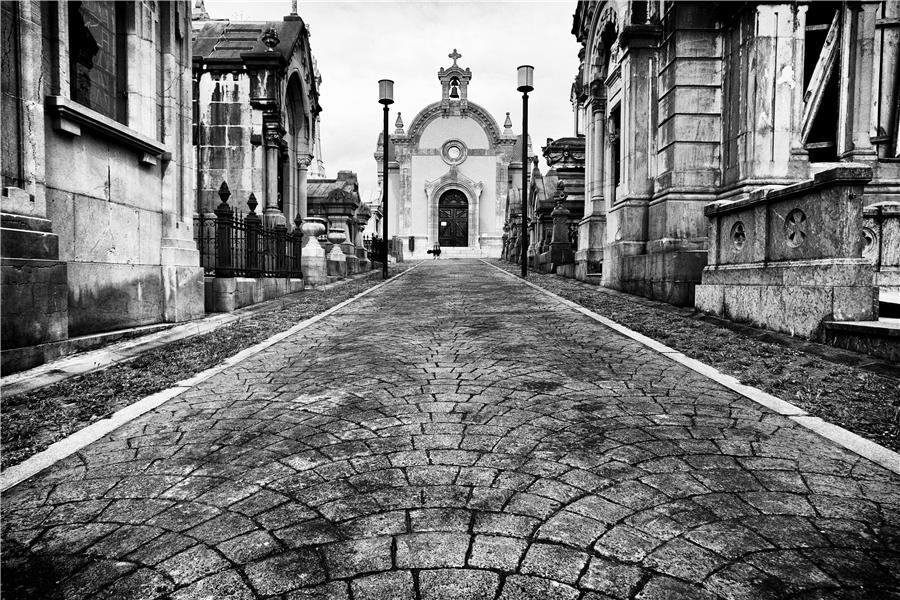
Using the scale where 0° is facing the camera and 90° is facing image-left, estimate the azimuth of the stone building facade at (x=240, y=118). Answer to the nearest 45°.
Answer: approximately 270°

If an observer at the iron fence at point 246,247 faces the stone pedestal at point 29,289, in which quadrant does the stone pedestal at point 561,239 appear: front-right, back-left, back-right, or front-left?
back-left

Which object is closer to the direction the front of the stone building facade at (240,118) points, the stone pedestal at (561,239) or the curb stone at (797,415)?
the stone pedestal

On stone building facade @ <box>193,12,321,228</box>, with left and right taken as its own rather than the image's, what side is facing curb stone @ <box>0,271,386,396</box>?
right

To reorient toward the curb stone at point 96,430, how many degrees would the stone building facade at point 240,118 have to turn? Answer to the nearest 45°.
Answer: approximately 90° to its right

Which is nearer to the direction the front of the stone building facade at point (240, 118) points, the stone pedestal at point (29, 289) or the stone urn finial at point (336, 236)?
the stone urn finial

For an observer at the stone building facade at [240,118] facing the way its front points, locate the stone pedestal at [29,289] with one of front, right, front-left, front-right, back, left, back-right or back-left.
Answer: right

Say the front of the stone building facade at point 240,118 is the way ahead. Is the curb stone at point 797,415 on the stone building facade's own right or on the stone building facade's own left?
on the stone building facade's own right
